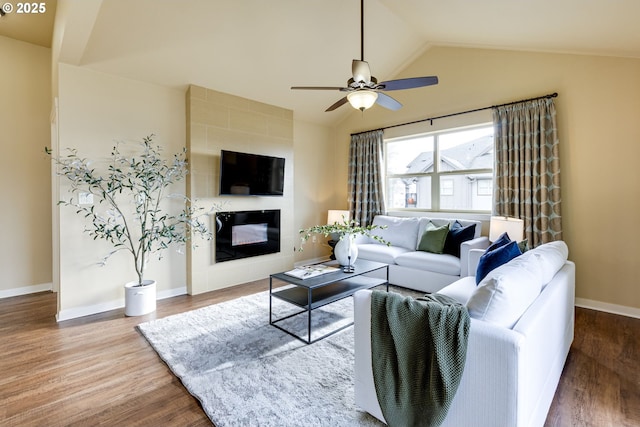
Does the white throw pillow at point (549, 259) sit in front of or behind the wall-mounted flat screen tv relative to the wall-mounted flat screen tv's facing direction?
in front

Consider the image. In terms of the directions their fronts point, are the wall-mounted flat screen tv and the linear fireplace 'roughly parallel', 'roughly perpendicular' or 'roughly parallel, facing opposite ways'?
roughly parallel

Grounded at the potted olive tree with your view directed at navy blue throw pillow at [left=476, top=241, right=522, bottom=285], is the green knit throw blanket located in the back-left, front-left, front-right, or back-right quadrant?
front-right

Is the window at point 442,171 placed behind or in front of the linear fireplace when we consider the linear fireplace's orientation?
in front

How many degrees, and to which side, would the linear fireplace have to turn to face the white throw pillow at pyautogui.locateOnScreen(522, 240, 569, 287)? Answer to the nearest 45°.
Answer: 0° — it already faces it

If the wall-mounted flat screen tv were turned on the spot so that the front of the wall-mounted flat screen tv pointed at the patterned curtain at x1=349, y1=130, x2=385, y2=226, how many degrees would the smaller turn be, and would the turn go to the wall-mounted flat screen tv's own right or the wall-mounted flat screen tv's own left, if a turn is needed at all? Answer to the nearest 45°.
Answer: approximately 45° to the wall-mounted flat screen tv's own left

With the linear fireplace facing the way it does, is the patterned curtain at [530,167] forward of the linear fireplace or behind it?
forward

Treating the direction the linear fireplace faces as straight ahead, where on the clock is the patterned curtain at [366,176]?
The patterned curtain is roughly at 10 o'clock from the linear fireplace.

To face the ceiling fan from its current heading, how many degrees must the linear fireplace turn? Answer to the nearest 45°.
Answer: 0° — it already faces it

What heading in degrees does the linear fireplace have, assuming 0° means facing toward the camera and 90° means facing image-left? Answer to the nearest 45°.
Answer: approximately 315°

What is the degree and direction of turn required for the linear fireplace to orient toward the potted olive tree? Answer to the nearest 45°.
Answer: approximately 90° to its right

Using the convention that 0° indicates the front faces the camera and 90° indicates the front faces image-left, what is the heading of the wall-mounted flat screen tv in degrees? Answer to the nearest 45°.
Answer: approximately 315°
